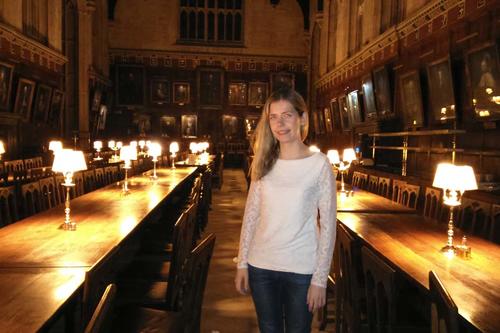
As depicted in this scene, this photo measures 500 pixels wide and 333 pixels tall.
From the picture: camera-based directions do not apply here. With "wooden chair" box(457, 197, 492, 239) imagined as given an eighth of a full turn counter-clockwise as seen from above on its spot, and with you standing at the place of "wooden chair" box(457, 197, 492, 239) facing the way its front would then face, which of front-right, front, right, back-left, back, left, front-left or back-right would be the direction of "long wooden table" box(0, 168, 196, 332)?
front-right

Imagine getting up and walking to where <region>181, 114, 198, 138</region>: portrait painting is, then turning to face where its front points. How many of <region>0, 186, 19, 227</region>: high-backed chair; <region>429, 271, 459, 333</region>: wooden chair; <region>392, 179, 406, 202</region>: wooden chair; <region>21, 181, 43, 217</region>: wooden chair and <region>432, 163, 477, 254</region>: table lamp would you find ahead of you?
5

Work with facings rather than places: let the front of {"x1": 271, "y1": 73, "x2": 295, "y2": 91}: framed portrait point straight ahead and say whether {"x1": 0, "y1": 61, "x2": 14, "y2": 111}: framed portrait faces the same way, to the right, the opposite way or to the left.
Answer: to the left

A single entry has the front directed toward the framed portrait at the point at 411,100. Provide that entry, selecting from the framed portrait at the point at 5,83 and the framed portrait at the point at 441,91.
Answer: the framed portrait at the point at 5,83

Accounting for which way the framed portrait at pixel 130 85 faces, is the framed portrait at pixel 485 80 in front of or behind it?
in front

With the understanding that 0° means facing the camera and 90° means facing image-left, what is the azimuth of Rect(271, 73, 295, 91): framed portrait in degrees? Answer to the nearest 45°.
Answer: approximately 0°

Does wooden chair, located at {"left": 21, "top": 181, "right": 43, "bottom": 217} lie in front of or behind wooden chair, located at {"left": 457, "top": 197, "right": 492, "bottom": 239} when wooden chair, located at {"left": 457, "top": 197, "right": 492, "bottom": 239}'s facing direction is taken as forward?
in front

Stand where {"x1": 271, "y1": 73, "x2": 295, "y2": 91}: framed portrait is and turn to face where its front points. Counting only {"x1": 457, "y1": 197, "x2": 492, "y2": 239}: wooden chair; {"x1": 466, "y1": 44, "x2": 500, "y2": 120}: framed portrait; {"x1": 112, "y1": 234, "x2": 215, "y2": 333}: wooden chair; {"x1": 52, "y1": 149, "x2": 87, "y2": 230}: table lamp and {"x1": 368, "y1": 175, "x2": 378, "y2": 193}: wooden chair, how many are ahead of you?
5

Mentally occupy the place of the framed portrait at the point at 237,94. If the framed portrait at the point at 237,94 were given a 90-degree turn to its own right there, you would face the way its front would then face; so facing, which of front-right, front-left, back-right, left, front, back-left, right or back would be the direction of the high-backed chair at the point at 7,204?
left

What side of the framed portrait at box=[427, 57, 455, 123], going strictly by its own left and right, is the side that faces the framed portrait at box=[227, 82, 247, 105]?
right

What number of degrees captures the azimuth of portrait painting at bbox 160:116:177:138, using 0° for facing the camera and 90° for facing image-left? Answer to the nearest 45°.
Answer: approximately 0°

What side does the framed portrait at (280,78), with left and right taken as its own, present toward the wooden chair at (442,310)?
front

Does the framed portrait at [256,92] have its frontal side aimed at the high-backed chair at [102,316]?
yes

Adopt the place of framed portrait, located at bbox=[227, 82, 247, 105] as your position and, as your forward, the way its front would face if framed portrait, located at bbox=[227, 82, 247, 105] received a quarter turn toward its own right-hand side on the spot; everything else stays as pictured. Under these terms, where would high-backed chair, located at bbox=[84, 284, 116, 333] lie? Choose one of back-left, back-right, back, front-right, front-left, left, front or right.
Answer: left

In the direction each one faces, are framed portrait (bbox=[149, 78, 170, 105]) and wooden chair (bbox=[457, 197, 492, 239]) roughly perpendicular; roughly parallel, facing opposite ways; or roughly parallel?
roughly perpendicular
